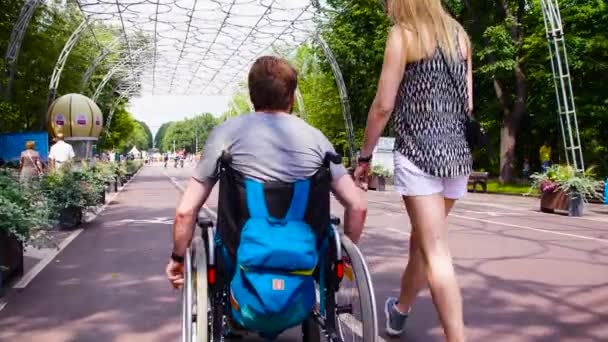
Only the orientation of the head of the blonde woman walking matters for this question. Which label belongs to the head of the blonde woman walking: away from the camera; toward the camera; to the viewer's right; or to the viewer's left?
away from the camera

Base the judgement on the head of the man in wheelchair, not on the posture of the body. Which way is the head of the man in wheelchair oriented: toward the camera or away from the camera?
away from the camera

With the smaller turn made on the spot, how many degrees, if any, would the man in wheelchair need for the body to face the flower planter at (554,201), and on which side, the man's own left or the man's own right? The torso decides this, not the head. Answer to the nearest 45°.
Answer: approximately 45° to the man's own right

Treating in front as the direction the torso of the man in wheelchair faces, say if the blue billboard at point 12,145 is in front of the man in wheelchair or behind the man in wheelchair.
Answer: in front

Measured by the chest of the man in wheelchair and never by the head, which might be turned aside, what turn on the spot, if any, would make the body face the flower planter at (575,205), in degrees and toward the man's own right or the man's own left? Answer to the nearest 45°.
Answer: approximately 45° to the man's own right

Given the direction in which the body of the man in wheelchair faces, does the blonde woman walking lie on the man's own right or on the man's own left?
on the man's own right

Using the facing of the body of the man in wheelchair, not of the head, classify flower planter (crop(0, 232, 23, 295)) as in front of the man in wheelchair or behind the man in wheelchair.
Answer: in front

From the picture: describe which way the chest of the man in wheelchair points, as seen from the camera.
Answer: away from the camera

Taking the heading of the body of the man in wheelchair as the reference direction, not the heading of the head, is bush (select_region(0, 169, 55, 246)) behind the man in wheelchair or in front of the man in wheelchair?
in front

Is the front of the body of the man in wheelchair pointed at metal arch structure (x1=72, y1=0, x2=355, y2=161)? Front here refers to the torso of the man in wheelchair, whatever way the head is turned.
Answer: yes

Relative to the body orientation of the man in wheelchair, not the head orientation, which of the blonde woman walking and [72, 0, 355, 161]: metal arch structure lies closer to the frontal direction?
the metal arch structure
